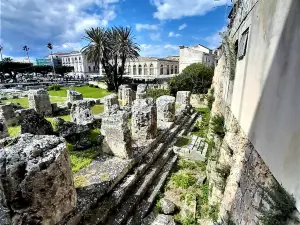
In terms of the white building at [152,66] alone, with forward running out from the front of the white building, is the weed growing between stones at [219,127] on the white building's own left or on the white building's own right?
on the white building's own left

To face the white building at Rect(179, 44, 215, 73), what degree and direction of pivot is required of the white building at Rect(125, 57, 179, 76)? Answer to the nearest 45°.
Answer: approximately 90° to its left

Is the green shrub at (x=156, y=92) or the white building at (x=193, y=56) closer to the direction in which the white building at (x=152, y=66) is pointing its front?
the green shrub

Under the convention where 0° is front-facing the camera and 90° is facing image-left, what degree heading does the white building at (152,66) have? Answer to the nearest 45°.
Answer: approximately 45°

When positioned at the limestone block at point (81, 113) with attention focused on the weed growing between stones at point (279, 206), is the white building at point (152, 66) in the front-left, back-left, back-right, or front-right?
back-left

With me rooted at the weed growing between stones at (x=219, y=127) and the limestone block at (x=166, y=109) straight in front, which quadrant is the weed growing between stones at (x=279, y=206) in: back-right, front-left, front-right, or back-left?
back-left

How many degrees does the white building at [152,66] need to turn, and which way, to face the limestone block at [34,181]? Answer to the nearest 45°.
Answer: approximately 45° to its left

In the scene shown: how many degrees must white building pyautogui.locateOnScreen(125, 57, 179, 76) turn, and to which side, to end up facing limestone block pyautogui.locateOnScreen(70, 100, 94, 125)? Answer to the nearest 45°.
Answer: approximately 45° to its left

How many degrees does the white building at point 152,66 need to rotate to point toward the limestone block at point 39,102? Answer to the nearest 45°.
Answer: approximately 45° to its left

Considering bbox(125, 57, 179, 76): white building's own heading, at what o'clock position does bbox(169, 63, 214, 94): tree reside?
The tree is roughly at 10 o'clock from the white building.

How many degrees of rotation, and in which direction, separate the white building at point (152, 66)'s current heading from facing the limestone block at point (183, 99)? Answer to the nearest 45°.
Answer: approximately 45° to its left

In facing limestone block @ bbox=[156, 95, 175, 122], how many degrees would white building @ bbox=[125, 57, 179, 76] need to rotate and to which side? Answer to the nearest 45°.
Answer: approximately 45° to its left
